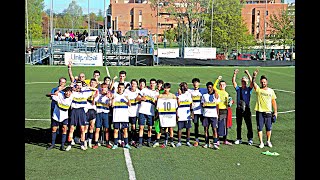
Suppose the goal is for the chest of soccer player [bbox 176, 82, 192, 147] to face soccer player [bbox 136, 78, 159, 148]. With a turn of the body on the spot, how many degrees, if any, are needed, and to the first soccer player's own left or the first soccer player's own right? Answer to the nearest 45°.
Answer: approximately 90° to the first soccer player's own right

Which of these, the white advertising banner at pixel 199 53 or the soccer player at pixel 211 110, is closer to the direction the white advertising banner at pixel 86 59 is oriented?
the soccer player

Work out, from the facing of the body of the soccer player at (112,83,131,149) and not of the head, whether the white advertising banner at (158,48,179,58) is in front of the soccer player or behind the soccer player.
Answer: behind

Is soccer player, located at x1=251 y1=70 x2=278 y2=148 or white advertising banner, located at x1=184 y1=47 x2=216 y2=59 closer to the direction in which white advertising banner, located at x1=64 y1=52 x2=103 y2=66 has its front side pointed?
the soccer player

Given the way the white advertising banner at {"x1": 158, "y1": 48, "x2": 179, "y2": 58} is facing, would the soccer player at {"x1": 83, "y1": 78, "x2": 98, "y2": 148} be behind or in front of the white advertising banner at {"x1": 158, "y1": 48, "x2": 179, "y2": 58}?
in front

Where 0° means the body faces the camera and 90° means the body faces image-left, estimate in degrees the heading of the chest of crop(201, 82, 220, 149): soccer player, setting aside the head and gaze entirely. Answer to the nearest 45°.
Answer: approximately 0°
